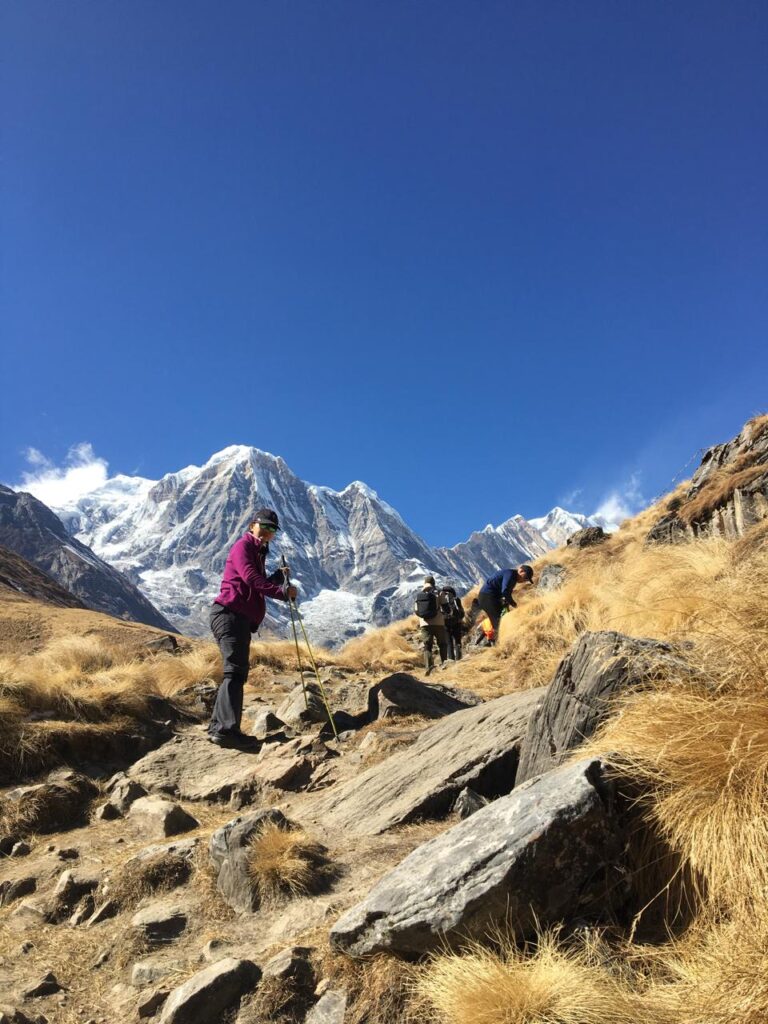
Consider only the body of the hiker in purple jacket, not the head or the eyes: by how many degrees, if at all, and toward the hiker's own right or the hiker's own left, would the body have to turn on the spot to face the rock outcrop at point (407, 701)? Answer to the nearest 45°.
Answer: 0° — they already face it

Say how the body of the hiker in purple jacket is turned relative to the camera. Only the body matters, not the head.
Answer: to the viewer's right

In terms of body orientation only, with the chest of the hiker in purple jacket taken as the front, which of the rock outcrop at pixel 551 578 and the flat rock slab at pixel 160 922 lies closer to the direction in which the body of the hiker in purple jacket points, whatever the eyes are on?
the rock outcrop

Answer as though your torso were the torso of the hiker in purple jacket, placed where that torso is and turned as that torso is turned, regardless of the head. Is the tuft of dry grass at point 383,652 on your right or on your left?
on your left

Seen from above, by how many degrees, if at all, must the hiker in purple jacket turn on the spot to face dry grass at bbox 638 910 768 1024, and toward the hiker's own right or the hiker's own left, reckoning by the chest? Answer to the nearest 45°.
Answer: approximately 90° to the hiker's own right

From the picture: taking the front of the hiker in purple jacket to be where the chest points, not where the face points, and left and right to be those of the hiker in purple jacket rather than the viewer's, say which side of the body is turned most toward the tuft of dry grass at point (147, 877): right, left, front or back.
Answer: right

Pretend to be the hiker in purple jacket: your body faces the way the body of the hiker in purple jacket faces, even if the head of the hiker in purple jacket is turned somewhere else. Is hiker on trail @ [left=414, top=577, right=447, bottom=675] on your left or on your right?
on your left

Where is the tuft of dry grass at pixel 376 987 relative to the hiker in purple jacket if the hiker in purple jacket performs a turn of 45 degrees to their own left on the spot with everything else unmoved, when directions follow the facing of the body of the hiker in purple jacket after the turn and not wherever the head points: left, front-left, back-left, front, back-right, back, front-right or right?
back-right

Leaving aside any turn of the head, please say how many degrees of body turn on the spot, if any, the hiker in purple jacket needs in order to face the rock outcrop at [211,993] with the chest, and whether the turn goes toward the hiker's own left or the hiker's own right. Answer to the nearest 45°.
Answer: approximately 90° to the hiker's own right

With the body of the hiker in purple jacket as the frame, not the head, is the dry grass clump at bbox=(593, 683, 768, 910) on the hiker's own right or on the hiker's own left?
on the hiker's own right
